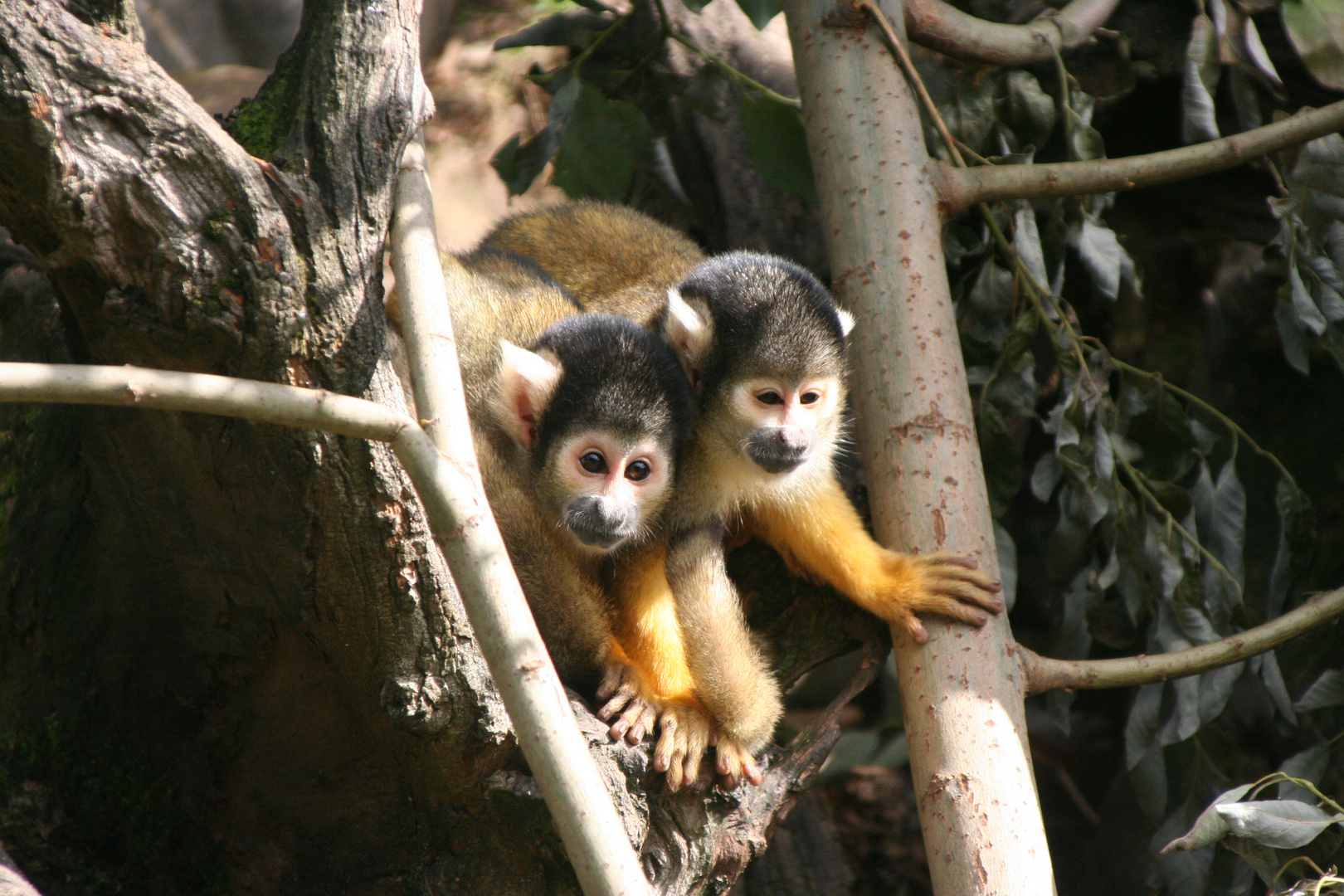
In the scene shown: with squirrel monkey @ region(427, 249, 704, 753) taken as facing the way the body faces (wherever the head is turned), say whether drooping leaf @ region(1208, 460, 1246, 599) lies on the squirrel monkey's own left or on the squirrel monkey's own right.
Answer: on the squirrel monkey's own left

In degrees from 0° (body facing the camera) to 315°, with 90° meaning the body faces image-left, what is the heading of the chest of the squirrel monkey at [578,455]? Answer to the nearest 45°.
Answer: approximately 315°

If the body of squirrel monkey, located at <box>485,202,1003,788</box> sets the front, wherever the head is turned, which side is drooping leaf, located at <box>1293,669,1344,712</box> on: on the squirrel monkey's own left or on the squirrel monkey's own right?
on the squirrel monkey's own left

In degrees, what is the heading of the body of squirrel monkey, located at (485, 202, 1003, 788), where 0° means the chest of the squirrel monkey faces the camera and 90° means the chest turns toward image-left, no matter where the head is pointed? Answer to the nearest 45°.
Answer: approximately 315°

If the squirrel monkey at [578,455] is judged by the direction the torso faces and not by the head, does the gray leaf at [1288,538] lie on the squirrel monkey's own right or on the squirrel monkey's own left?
on the squirrel monkey's own left

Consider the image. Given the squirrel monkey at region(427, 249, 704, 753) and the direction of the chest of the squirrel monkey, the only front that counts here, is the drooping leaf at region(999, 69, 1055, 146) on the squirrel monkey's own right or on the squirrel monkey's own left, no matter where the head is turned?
on the squirrel monkey's own left
